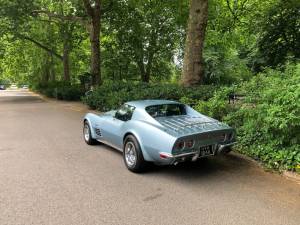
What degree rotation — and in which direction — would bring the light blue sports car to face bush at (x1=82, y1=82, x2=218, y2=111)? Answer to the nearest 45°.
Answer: approximately 45° to its right

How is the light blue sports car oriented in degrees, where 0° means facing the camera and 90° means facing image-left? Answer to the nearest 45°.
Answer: approximately 135°

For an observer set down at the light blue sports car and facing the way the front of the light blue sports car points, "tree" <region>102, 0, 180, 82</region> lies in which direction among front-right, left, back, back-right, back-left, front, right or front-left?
front-right
